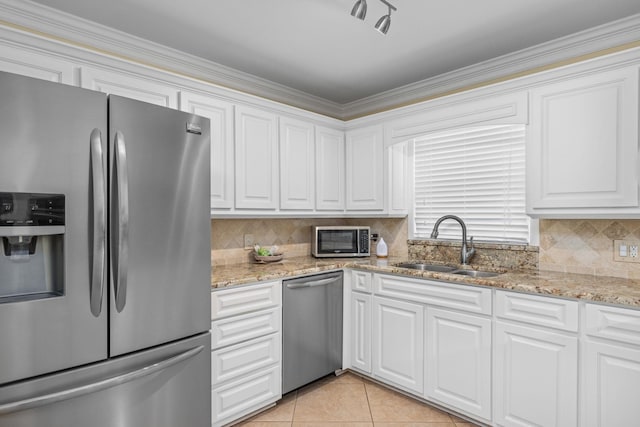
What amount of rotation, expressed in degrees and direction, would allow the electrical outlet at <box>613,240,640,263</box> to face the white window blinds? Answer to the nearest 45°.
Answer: approximately 90° to its right

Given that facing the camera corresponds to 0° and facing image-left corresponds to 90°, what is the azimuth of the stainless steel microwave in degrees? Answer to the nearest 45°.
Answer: approximately 0°

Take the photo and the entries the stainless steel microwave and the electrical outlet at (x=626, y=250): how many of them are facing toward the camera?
2

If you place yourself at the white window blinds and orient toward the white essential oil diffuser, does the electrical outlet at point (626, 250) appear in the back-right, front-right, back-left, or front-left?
back-left

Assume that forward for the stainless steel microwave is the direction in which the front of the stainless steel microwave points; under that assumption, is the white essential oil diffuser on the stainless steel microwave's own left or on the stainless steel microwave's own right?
on the stainless steel microwave's own left

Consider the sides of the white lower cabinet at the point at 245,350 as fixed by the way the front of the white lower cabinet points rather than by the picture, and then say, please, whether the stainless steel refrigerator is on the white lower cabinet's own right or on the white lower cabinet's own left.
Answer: on the white lower cabinet's own right

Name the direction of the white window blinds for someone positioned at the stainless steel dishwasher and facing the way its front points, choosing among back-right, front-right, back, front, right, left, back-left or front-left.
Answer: front-left

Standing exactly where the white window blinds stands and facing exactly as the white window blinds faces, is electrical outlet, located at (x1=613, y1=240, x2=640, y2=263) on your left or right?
on your left

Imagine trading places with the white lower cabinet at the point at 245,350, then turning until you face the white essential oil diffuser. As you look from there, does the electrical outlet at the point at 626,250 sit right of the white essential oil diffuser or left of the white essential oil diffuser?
right

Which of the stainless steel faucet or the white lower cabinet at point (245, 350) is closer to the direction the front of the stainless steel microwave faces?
the white lower cabinet

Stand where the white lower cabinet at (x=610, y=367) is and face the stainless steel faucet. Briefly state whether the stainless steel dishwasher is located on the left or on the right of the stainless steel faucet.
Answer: left
